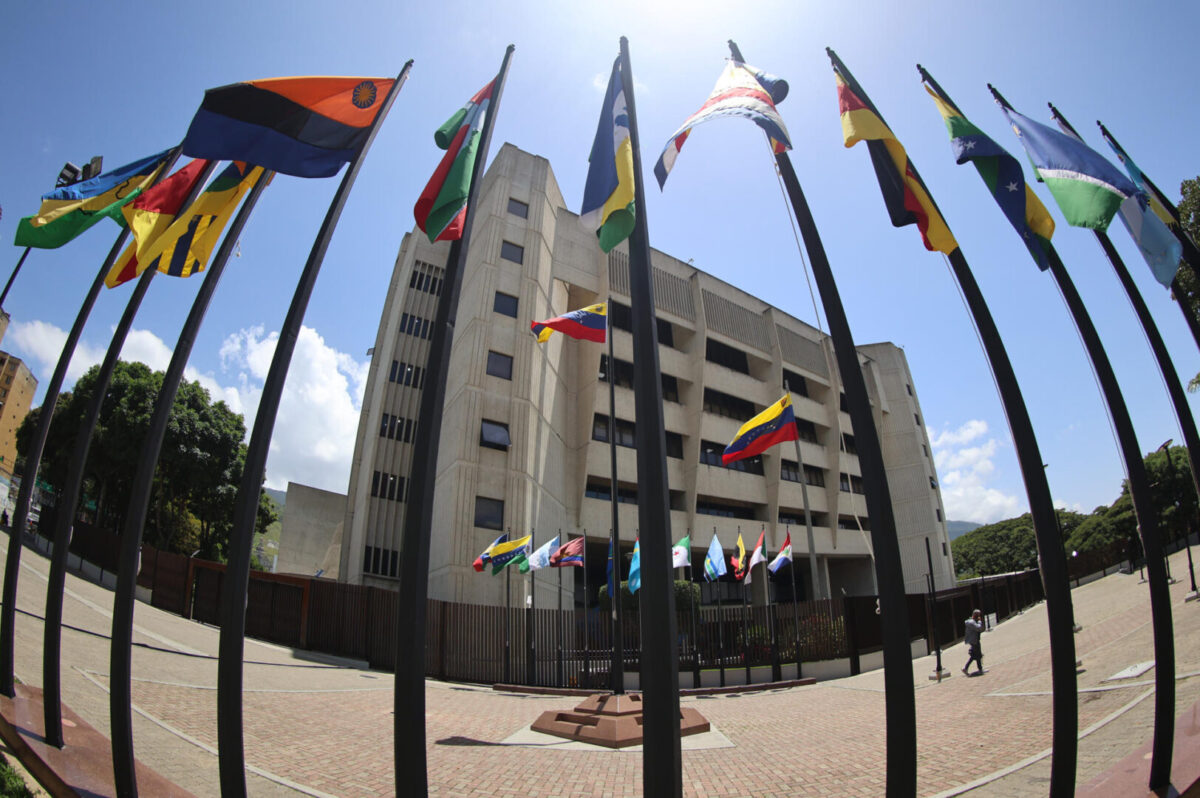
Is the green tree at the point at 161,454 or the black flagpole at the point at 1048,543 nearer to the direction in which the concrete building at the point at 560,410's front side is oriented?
the black flagpole

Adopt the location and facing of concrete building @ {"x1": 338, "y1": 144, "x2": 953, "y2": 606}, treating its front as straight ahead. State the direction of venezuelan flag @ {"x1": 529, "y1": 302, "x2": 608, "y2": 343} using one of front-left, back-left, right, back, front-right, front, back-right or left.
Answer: front-right

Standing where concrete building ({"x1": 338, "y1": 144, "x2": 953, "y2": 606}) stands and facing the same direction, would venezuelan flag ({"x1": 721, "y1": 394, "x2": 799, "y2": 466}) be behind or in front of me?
in front

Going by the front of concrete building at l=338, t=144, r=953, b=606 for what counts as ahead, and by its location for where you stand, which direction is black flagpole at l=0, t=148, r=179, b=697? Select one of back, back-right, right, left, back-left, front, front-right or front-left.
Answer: front-right

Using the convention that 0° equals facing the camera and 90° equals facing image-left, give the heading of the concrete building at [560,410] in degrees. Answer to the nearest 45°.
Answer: approximately 315°

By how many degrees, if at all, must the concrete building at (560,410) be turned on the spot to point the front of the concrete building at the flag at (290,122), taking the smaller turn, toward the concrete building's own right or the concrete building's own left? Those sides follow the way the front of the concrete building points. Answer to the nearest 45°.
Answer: approximately 45° to the concrete building's own right

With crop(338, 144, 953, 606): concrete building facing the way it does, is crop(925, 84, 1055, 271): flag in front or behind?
in front

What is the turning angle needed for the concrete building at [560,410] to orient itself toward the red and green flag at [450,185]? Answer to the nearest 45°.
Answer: approximately 45° to its right

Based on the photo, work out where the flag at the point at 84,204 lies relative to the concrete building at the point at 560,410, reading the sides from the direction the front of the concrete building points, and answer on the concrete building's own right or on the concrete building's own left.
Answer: on the concrete building's own right

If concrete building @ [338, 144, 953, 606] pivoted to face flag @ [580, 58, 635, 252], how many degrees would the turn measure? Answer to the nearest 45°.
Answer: approximately 45° to its right

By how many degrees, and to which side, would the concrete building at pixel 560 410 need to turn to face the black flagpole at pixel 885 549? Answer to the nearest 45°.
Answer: approximately 45° to its right
